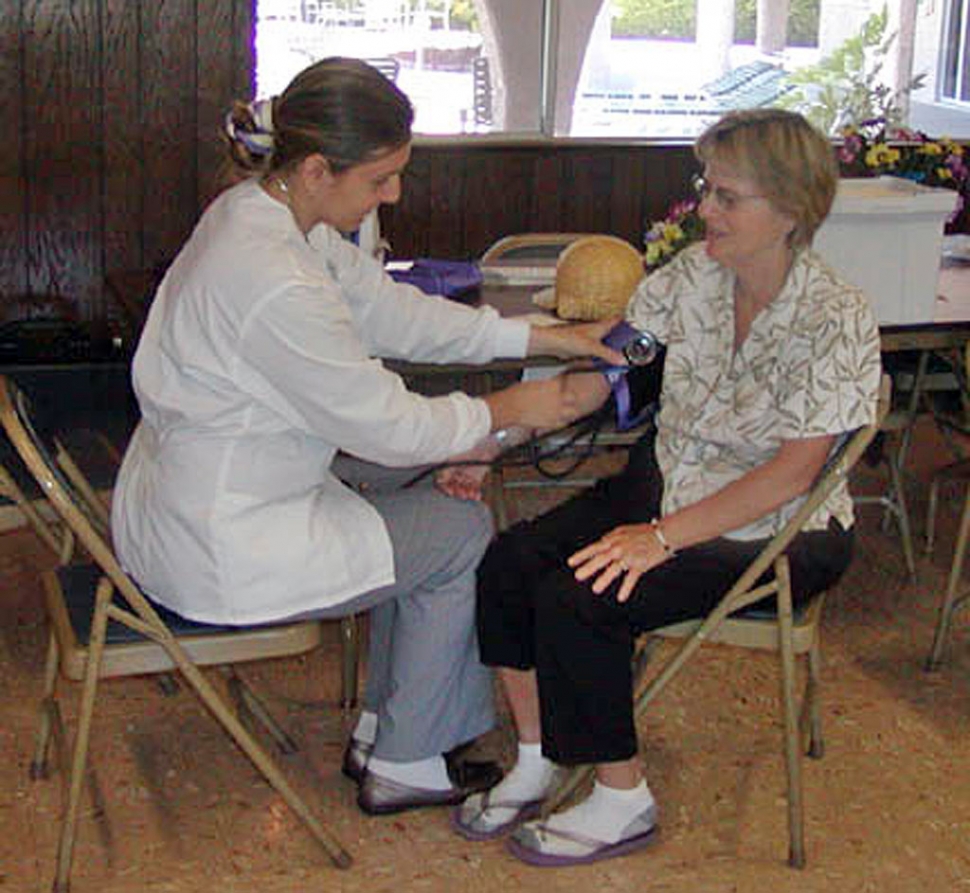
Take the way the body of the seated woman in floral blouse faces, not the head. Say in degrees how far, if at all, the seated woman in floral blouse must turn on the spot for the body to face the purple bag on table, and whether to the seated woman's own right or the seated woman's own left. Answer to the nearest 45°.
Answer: approximately 90° to the seated woman's own right

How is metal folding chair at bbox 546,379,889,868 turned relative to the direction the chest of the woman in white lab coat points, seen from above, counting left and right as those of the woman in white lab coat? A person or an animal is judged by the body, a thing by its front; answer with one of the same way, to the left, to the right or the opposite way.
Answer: the opposite way

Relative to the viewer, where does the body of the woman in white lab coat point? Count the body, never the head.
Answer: to the viewer's right

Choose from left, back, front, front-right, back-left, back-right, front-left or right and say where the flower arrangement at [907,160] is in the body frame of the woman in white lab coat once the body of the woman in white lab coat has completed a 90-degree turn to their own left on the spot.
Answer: front-right

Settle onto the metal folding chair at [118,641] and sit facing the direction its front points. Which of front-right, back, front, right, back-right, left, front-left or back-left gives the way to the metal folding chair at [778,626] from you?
front

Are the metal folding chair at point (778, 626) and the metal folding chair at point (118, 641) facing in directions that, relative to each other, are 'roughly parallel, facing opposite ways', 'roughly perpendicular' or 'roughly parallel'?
roughly parallel, facing opposite ways

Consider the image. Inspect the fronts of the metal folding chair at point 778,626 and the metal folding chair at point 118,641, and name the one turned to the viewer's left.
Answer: the metal folding chair at point 778,626

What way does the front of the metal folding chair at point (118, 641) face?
to the viewer's right

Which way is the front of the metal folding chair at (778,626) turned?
to the viewer's left

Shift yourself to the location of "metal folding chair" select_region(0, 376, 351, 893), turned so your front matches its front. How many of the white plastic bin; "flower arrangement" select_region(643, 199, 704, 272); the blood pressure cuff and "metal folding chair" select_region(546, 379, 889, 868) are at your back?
0

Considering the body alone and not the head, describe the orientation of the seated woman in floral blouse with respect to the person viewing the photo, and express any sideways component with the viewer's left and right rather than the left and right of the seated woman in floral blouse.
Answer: facing the viewer and to the left of the viewer

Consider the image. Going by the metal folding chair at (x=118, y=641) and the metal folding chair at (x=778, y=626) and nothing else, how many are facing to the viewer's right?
1

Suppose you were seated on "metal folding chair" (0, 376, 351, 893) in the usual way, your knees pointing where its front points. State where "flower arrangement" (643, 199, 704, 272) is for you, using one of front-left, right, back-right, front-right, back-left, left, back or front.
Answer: front-left

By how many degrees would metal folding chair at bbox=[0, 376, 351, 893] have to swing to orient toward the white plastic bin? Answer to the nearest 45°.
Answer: approximately 45° to its left

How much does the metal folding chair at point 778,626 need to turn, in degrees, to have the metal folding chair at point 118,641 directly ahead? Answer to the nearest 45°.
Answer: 0° — it already faces it

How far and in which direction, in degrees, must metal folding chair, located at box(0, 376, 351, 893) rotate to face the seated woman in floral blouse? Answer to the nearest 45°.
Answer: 0° — it already faces them

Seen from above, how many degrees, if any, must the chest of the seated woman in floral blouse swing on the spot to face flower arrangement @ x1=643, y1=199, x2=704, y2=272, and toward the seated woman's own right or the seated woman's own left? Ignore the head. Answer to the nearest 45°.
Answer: approximately 135° to the seated woman's own right
